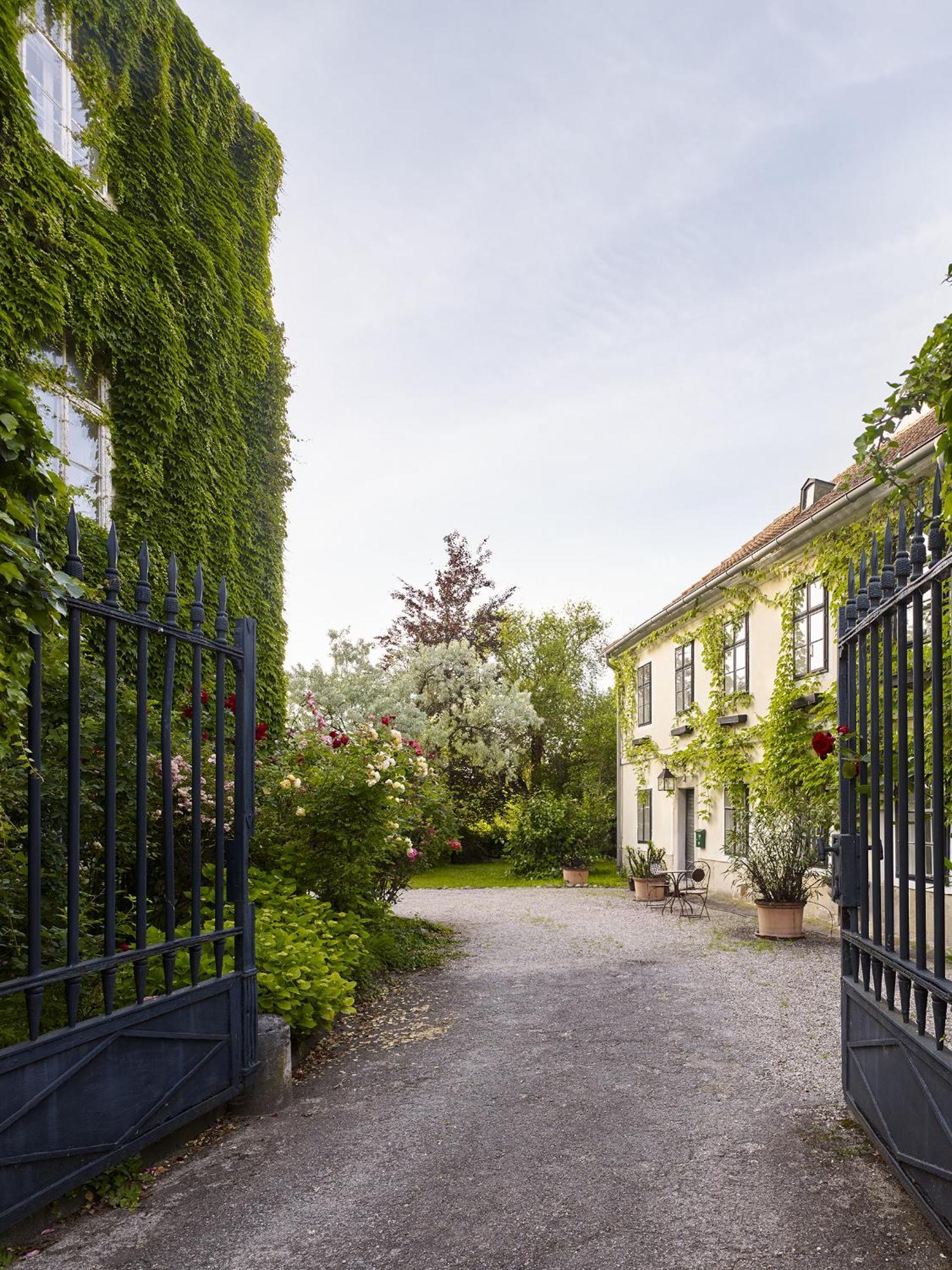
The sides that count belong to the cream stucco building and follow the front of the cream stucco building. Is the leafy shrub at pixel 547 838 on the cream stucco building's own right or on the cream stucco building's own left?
on the cream stucco building's own right

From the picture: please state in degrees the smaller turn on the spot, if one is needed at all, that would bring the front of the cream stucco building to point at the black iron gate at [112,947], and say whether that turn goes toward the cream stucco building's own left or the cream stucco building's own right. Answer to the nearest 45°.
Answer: approximately 45° to the cream stucco building's own left

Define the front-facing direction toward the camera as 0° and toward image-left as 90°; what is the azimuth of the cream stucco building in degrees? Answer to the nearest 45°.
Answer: approximately 45°

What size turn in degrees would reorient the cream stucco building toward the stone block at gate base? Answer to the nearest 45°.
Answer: approximately 45° to its left
